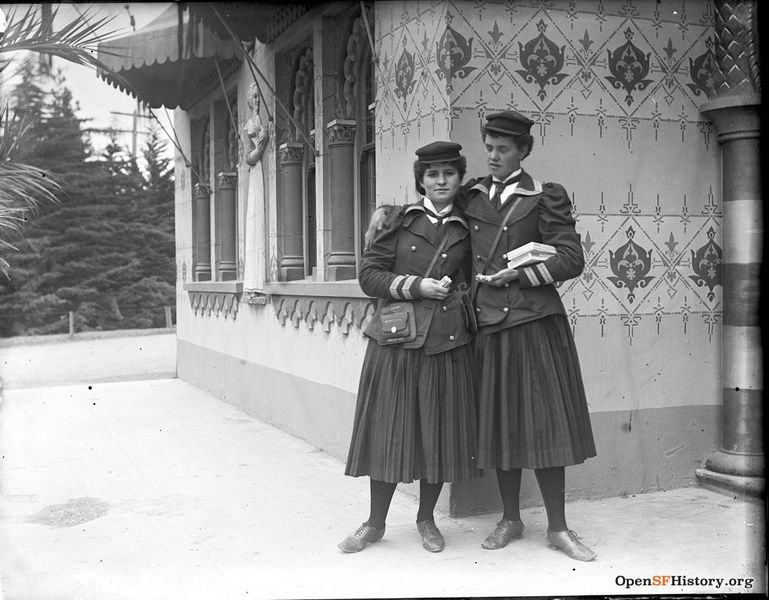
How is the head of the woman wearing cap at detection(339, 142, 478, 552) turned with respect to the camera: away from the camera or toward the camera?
toward the camera

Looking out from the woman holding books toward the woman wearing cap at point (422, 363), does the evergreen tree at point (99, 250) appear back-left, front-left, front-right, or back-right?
front-right

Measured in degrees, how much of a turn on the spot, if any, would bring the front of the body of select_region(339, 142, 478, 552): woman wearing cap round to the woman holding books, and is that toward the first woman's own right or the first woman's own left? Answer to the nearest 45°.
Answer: approximately 90° to the first woman's own left

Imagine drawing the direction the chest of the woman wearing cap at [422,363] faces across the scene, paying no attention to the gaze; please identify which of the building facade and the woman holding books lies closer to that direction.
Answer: the woman holding books

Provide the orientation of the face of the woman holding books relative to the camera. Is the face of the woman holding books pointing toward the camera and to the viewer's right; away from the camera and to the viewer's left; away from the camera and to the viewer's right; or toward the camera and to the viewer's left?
toward the camera and to the viewer's left

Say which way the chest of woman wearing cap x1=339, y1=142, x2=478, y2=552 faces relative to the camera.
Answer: toward the camera
